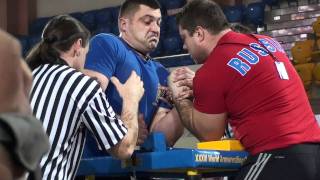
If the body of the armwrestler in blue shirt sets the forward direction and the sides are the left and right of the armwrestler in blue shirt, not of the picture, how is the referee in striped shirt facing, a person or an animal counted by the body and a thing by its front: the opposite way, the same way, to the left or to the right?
to the left

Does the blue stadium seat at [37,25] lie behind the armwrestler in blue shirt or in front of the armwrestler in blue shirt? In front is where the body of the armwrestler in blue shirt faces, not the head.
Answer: behind

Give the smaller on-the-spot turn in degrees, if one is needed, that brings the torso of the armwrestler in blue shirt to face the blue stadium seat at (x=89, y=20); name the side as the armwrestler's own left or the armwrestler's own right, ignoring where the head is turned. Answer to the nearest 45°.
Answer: approximately 135° to the armwrestler's own left

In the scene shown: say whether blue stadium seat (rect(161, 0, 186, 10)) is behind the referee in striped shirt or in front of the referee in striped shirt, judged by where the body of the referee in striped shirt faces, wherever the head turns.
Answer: in front

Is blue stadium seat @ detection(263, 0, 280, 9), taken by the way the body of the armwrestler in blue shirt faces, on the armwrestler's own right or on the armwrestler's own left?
on the armwrestler's own left

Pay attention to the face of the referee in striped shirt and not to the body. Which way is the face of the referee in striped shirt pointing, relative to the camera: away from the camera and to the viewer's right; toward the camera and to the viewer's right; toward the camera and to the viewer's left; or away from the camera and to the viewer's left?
away from the camera and to the viewer's right

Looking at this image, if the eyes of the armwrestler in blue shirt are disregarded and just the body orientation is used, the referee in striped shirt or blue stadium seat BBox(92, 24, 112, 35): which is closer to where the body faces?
the referee in striped shirt

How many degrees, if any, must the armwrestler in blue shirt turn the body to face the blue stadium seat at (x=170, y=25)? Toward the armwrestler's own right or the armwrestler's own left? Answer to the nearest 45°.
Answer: approximately 135° to the armwrestler's own left

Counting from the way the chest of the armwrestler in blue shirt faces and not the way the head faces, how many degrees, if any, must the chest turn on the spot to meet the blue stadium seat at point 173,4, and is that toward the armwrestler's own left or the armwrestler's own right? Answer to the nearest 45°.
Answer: approximately 135° to the armwrestler's own left

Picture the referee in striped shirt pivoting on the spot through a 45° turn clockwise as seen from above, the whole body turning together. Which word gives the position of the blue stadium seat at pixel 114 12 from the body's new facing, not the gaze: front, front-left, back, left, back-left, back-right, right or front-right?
left

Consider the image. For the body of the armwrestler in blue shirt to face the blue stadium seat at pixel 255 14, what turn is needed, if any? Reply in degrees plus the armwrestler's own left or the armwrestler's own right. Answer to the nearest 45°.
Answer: approximately 135° to the armwrestler's own left

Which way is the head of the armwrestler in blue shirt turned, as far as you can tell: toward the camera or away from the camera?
toward the camera

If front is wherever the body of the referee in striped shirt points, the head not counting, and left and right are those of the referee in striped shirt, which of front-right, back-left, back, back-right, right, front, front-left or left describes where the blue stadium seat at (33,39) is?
front-left

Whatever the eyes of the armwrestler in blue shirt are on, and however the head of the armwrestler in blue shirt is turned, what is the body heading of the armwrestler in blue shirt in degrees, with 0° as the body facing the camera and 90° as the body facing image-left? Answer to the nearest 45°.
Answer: approximately 315°

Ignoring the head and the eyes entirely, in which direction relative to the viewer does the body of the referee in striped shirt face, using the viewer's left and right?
facing away from the viewer and to the right of the viewer

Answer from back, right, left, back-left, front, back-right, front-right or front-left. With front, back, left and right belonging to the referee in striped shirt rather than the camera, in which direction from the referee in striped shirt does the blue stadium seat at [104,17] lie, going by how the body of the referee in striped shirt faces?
front-left

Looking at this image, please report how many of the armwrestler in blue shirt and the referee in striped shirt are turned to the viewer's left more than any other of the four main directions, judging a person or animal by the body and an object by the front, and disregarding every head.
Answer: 0
